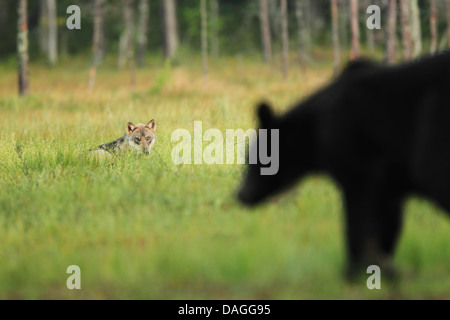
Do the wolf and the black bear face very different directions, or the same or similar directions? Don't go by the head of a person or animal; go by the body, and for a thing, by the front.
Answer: very different directions

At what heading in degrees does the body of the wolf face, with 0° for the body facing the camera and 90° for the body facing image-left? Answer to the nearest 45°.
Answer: approximately 315°

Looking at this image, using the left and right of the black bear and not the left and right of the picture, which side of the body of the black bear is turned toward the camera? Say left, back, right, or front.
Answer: left

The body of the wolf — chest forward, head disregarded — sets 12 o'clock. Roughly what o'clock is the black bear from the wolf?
The black bear is roughly at 1 o'clock from the wolf.

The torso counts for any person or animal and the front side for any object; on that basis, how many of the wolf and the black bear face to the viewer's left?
1

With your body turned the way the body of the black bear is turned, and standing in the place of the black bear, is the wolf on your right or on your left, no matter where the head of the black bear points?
on your right
